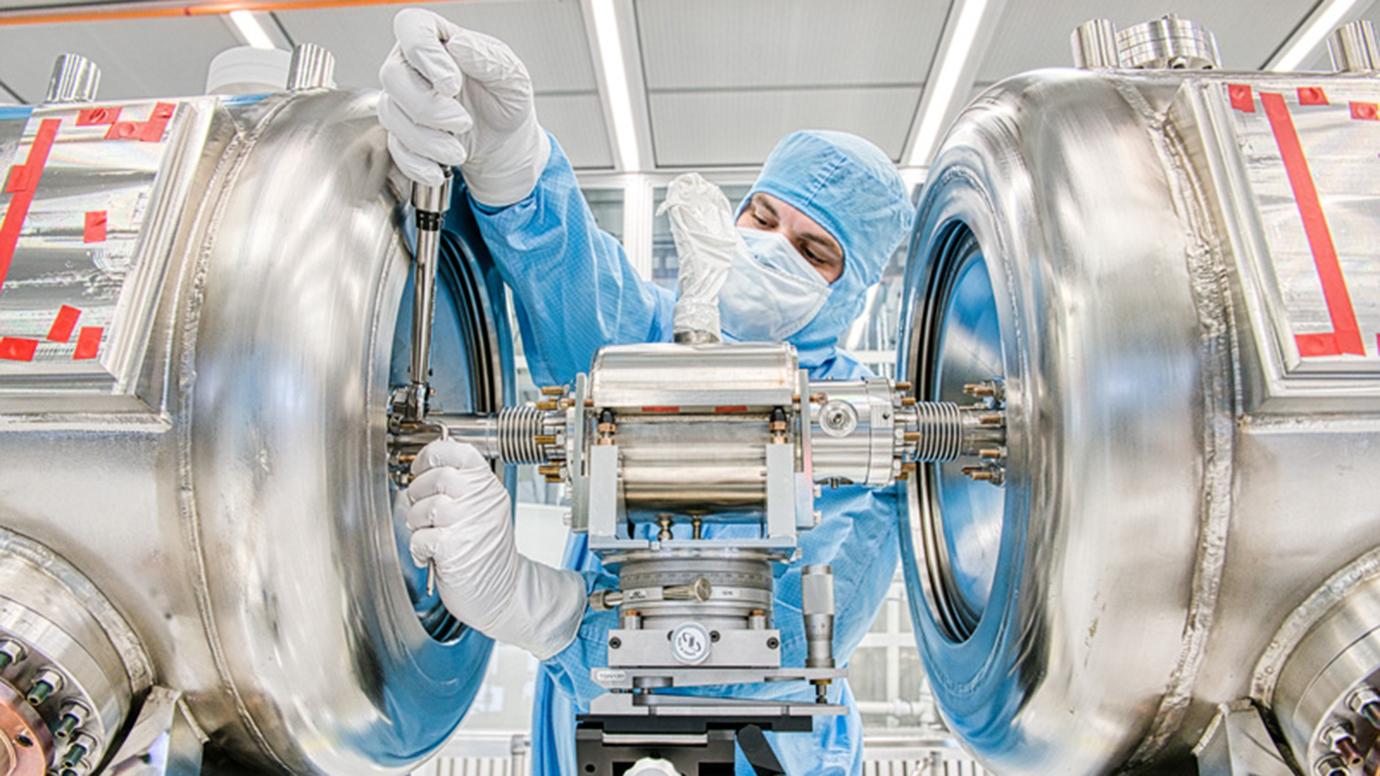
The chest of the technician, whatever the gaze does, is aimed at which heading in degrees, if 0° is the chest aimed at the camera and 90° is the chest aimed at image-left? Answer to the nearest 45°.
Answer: approximately 45°

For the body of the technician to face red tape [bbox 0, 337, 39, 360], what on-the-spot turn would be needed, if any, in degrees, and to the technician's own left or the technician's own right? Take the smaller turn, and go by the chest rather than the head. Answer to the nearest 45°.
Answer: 0° — they already face it

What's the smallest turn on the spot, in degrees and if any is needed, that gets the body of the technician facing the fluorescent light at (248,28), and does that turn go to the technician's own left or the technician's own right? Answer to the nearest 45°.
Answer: approximately 90° to the technician's own right
